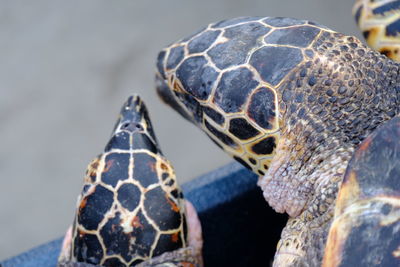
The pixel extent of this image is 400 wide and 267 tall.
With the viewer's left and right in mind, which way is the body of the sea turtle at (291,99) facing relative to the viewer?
facing away from the viewer and to the left of the viewer

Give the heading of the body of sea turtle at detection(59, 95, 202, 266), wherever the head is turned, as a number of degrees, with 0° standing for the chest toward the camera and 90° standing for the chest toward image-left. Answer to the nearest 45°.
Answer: approximately 180°
